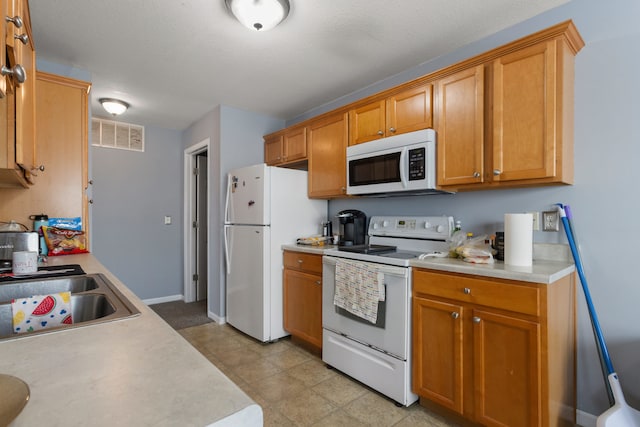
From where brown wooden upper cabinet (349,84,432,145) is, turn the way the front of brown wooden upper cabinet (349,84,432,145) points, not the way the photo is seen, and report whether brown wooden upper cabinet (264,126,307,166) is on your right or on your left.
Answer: on your right

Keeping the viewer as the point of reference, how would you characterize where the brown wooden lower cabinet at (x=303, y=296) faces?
facing the viewer and to the left of the viewer

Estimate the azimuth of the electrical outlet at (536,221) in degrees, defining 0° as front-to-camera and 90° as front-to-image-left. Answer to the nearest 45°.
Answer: approximately 0°

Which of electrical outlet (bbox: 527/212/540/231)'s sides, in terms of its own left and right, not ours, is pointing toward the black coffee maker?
right

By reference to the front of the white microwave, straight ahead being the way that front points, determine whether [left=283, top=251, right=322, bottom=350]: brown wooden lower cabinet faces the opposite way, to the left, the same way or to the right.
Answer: the same way

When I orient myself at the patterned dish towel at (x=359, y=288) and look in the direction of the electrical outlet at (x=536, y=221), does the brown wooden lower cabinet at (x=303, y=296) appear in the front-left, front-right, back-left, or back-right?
back-left

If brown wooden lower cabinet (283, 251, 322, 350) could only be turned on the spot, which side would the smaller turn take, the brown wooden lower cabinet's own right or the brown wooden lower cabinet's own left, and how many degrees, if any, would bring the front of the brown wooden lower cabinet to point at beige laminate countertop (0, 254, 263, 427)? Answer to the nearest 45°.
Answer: approximately 45° to the brown wooden lower cabinet's own left

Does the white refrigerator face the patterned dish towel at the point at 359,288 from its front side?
no

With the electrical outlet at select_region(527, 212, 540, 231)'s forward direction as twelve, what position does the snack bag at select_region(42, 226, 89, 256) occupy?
The snack bag is roughly at 2 o'clock from the electrical outlet.

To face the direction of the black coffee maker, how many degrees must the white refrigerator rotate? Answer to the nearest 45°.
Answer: approximately 135° to its left

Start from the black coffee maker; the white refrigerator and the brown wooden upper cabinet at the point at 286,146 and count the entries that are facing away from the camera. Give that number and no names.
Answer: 0

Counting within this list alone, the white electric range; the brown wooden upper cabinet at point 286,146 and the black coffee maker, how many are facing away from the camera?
0

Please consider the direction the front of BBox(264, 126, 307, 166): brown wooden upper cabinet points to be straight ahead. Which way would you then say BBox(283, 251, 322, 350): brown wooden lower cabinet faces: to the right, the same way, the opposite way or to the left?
the same way

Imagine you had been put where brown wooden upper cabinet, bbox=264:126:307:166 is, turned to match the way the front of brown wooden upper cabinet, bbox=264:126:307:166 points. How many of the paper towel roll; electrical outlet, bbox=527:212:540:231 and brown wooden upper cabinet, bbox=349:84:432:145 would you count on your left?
3

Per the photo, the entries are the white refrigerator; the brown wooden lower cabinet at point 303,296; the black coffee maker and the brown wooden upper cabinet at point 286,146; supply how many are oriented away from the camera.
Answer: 0

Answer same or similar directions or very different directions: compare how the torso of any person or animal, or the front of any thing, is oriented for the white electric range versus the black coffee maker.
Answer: same or similar directions

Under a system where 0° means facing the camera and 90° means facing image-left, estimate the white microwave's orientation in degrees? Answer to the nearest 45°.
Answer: approximately 45°

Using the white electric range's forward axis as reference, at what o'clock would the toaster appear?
The toaster is roughly at 1 o'clock from the white electric range.
